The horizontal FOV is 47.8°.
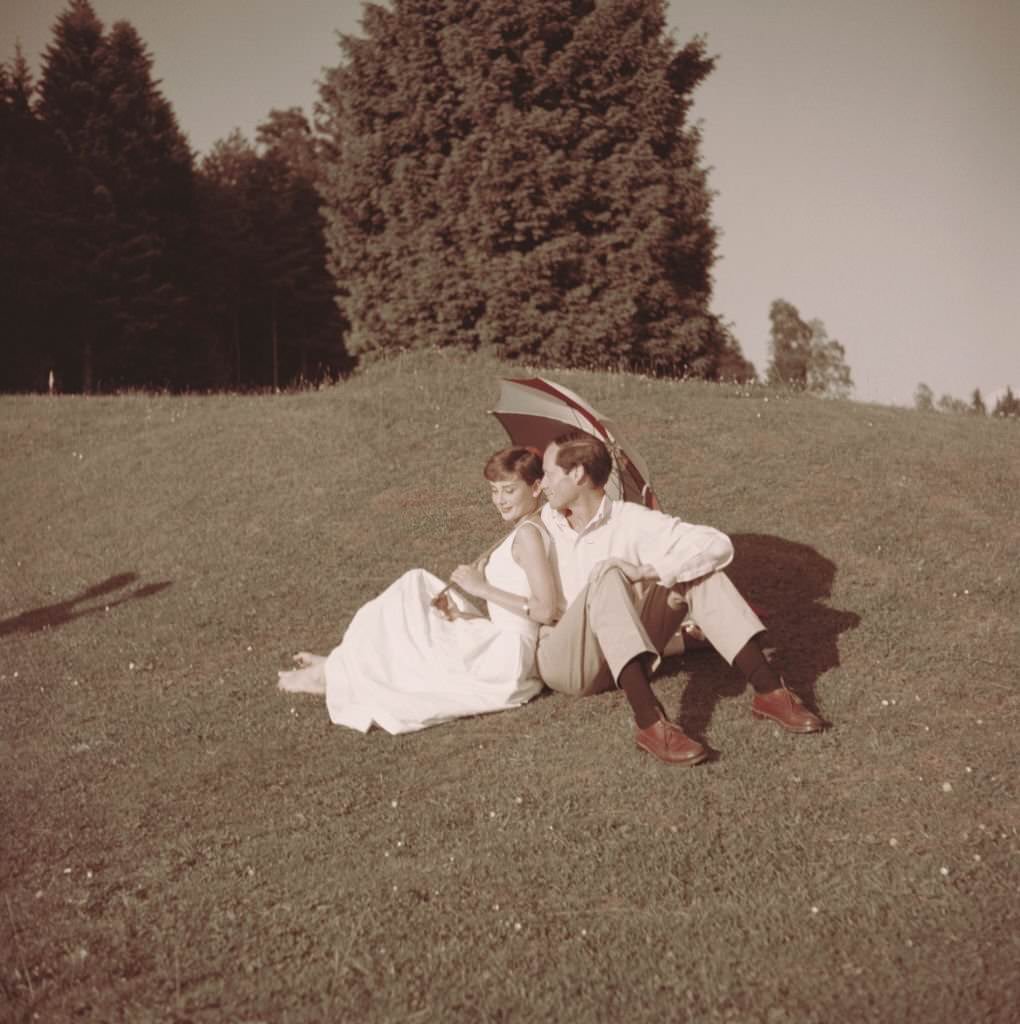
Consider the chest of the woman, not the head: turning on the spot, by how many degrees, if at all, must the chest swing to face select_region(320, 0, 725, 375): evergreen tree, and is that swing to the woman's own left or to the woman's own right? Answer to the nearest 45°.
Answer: approximately 90° to the woman's own right

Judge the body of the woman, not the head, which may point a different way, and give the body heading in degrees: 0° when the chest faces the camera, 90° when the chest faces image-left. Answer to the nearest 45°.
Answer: approximately 90°

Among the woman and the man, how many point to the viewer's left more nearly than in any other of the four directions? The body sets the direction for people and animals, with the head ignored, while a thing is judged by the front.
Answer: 1

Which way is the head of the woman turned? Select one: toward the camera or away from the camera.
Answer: toward the camera

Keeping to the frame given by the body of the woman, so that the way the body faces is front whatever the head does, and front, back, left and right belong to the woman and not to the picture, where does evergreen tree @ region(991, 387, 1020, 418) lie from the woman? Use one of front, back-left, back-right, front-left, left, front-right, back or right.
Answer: back-right

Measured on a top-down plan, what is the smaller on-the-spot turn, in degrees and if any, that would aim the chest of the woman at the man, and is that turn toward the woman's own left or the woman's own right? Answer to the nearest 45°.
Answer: approximately 135° to the woman's own left

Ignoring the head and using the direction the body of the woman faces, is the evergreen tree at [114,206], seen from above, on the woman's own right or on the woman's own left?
on the woman's own right

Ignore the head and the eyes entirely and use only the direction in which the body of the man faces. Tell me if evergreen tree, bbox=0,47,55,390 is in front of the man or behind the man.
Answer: behind

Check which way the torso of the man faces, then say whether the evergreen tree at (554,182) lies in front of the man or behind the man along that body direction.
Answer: behind

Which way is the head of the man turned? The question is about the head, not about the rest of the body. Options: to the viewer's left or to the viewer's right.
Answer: to the viewer's left

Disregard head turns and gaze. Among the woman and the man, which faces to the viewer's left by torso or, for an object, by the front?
the woman

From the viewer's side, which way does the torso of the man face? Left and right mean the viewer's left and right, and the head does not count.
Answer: facing the viewer and to the right of the viewer

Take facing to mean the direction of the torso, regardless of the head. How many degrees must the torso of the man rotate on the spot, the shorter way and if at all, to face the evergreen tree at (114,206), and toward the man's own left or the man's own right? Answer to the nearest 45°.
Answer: approximately 180°
